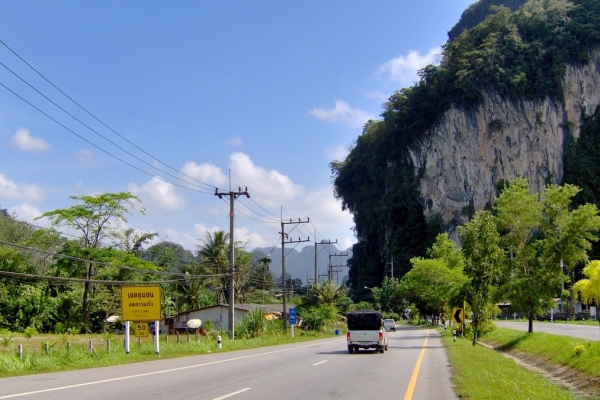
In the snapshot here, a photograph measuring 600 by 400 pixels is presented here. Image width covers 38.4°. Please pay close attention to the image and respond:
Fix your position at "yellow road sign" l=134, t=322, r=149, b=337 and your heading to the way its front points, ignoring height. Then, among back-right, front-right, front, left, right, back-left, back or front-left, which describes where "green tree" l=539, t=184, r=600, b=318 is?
left

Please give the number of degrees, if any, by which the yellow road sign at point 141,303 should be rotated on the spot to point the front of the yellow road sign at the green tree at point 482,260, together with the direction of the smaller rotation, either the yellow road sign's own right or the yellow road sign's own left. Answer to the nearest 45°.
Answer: approximately 90° to the yellow road sign's own left

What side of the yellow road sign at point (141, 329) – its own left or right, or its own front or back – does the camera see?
front

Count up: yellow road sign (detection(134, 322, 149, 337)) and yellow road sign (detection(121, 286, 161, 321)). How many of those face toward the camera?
2

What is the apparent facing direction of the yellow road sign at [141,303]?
toward the camera

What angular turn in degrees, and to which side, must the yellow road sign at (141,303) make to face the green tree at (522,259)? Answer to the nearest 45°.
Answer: approximately 90° to its left

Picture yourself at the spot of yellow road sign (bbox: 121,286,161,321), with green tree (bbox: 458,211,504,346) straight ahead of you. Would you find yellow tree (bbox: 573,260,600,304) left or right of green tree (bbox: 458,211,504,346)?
left

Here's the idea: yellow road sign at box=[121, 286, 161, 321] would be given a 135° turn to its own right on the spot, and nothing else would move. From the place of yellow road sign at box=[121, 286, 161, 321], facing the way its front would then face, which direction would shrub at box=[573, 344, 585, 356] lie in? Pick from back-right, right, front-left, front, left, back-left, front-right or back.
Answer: back

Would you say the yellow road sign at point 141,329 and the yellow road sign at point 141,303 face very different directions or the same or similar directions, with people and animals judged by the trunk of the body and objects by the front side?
same or similar directions

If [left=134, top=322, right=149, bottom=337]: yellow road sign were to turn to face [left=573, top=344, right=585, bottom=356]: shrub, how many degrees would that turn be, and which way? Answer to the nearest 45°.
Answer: approximately 45° to its left
